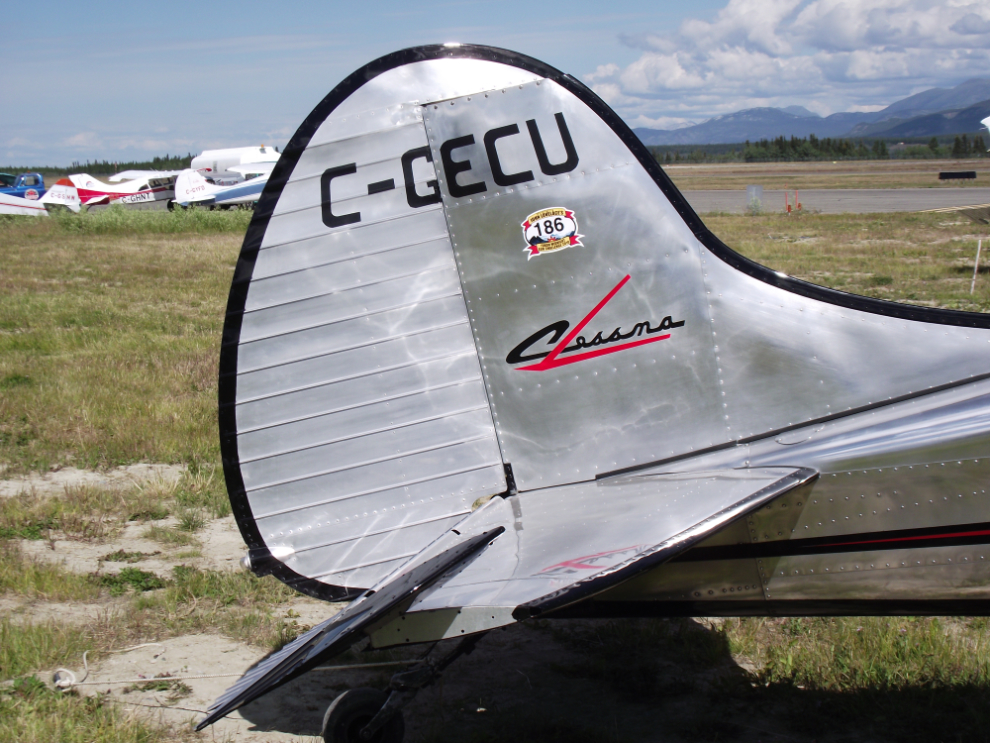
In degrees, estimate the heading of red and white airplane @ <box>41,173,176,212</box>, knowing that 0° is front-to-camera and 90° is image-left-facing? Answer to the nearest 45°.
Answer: approximately 270°

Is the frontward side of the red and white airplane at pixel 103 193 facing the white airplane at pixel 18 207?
no

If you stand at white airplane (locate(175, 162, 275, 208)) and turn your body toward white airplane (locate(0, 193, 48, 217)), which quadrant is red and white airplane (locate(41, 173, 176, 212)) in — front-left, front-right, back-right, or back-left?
front-right

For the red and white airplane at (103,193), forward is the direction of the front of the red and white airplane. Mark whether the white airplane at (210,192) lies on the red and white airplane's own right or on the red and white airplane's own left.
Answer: on the red and white airplane's own right
